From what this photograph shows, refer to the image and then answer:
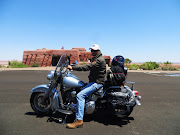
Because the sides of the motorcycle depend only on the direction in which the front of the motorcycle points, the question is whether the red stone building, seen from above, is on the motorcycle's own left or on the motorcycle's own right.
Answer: on the motorcycle's own right

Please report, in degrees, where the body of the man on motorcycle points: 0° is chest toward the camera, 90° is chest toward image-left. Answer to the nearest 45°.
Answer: approximately 90°

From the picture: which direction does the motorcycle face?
to the viewer's left

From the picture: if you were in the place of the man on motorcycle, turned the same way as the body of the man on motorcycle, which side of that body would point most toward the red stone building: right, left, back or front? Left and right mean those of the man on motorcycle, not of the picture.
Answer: right
